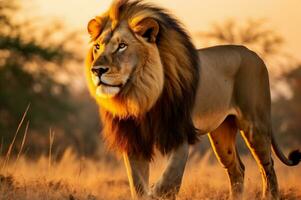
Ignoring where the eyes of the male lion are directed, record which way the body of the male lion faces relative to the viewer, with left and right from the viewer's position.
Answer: facing the viewer and to the left of the viewer

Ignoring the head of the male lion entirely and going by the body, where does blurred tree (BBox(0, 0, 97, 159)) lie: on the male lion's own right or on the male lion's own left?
on the male lion's own right
